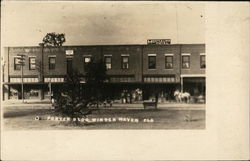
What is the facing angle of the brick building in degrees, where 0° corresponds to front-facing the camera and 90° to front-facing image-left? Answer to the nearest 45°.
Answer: approximately 0°

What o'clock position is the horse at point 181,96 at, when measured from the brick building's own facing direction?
The horse is roughly at 9 o'clock from the brick building.
